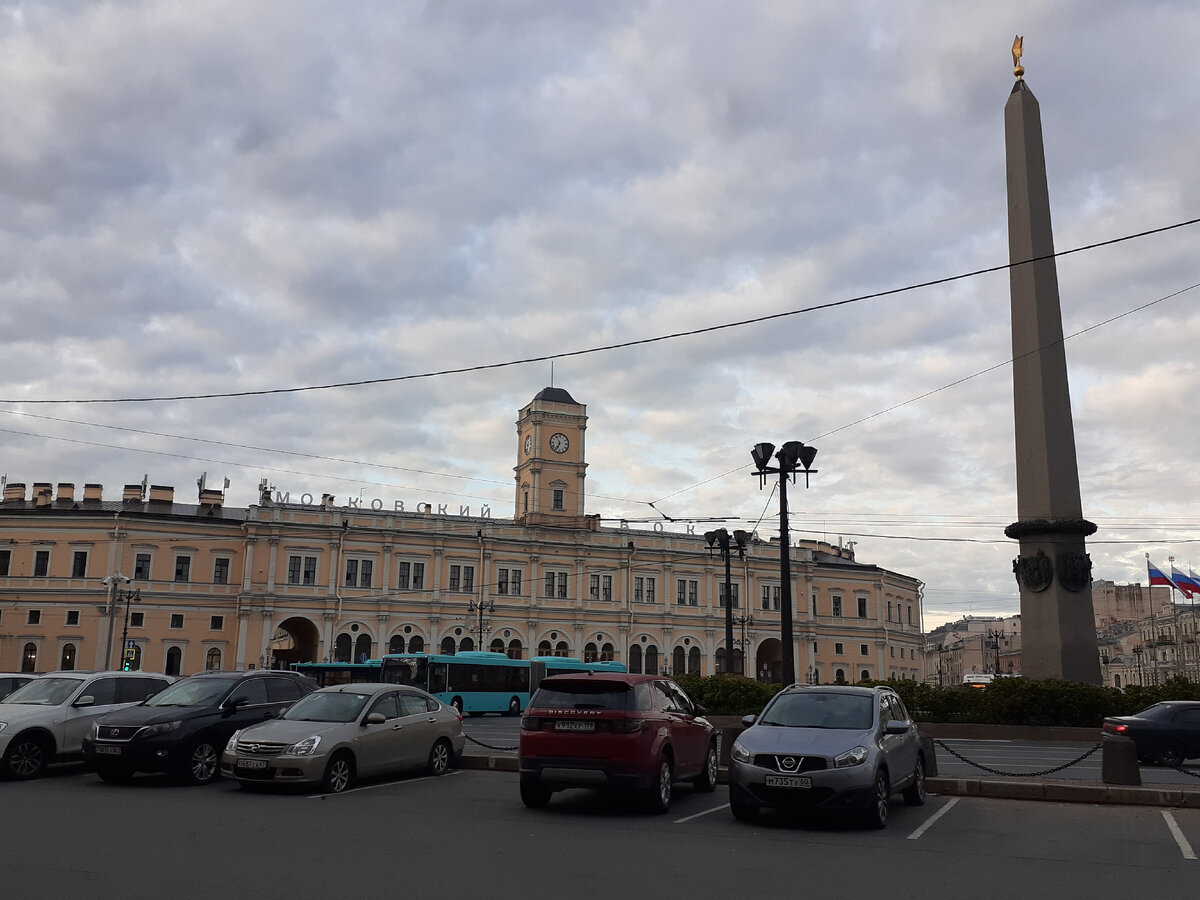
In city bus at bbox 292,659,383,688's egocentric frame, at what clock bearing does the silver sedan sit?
The silver sedan is roughly at 9 o'clock from the city bus.

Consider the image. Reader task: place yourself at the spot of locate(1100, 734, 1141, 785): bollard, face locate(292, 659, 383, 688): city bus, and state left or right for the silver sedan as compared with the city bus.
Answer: left

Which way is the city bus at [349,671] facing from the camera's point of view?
to the viewer's left

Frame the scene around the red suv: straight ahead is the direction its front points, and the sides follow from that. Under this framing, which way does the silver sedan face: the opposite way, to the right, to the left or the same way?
the opposite way

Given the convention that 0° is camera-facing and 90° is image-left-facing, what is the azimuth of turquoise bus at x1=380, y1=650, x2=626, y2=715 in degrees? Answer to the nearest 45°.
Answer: approximately 45°

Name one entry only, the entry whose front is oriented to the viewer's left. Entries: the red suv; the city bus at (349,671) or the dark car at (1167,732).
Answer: the city bus

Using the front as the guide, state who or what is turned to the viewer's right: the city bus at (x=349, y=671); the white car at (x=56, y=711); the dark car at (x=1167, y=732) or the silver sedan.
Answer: the dark car

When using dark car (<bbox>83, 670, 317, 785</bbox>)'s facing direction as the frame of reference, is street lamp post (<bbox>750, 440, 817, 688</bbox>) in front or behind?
behind

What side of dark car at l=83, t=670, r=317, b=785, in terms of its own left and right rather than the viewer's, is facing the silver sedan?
left

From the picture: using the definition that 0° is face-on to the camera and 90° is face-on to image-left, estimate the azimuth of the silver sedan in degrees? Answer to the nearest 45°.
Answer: approximately 45°
